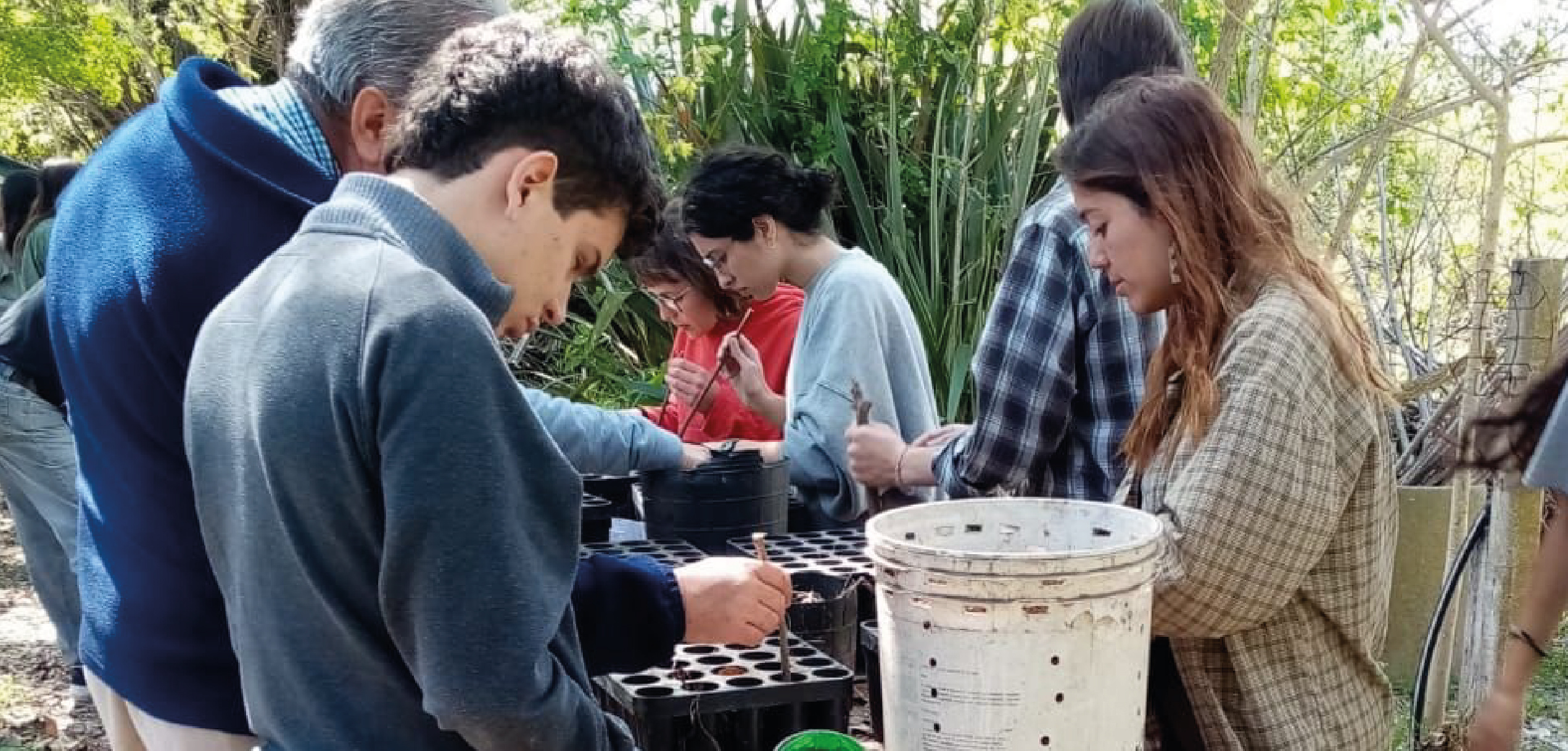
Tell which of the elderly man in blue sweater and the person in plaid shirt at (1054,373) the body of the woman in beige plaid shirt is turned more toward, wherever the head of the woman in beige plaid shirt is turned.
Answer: the elderly man in blue sweater

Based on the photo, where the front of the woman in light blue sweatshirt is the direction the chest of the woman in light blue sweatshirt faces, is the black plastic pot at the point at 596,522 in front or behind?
in front

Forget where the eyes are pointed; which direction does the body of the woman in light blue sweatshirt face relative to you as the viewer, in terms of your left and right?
facing to the left of the viewer

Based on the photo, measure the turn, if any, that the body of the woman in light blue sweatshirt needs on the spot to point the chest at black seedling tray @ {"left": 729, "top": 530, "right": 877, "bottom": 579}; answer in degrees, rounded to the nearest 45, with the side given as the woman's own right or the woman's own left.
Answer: approximately 90° to the woman's own left

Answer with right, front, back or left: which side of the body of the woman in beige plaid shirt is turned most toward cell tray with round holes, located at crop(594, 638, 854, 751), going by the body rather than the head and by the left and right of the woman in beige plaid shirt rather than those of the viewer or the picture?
front

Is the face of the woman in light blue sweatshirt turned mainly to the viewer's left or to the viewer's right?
to the viewer's left

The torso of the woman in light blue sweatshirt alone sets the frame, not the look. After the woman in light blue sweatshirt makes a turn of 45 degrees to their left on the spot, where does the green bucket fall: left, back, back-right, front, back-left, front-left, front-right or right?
front-left

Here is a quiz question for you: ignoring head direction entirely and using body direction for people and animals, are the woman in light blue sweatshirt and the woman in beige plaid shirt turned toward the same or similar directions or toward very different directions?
same or similar directions

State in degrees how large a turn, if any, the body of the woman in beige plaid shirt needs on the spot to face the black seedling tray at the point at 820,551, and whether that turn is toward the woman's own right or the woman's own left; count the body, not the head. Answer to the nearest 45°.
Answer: approximately 45° to the woman's own right

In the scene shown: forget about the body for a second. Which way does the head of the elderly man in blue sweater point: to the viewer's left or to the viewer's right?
to the viewer's right

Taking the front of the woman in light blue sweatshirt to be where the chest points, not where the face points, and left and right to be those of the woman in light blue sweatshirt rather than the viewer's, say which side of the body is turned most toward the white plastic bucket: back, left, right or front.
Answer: left

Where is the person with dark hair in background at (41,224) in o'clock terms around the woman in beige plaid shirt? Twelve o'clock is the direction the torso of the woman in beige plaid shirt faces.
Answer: The person with dark hair in background is roughly at 1 o'clock from the woman in beige plaid shirt.

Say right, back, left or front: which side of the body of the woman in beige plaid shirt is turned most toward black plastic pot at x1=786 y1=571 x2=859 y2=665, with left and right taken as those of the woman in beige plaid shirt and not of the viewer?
front

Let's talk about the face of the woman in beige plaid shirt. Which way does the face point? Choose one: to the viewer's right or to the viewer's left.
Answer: to the viewer's left

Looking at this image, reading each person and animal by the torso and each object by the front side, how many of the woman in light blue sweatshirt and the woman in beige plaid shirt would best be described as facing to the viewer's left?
2

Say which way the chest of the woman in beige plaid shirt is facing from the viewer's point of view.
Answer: to the viewer's left

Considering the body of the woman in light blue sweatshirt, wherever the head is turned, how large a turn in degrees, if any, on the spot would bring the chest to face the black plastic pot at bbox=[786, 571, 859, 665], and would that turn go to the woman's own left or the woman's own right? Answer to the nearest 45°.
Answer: approximately 90° to the woman's own left
